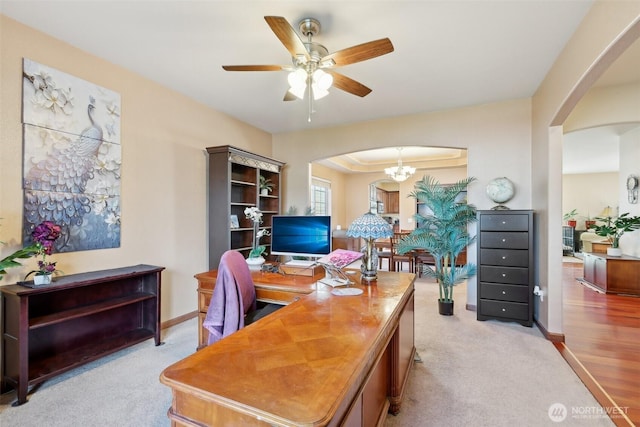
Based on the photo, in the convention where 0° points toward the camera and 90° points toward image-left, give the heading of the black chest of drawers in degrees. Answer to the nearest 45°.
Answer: approximately 0°

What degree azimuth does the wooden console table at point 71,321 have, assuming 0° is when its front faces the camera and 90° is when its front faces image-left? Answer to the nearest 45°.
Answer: approximately 315°

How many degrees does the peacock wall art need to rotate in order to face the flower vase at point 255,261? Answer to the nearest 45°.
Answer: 0° — it already faces it

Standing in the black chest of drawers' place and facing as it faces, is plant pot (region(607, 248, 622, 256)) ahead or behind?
behind

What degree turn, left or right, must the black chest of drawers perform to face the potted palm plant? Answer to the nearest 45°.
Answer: approximately 90° to its right

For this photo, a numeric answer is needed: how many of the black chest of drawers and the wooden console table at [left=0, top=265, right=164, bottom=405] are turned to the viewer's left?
0

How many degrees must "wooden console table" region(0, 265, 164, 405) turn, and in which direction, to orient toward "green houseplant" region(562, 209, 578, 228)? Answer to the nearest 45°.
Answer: approximately 45° to its left

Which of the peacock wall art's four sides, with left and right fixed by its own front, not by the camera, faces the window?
left
